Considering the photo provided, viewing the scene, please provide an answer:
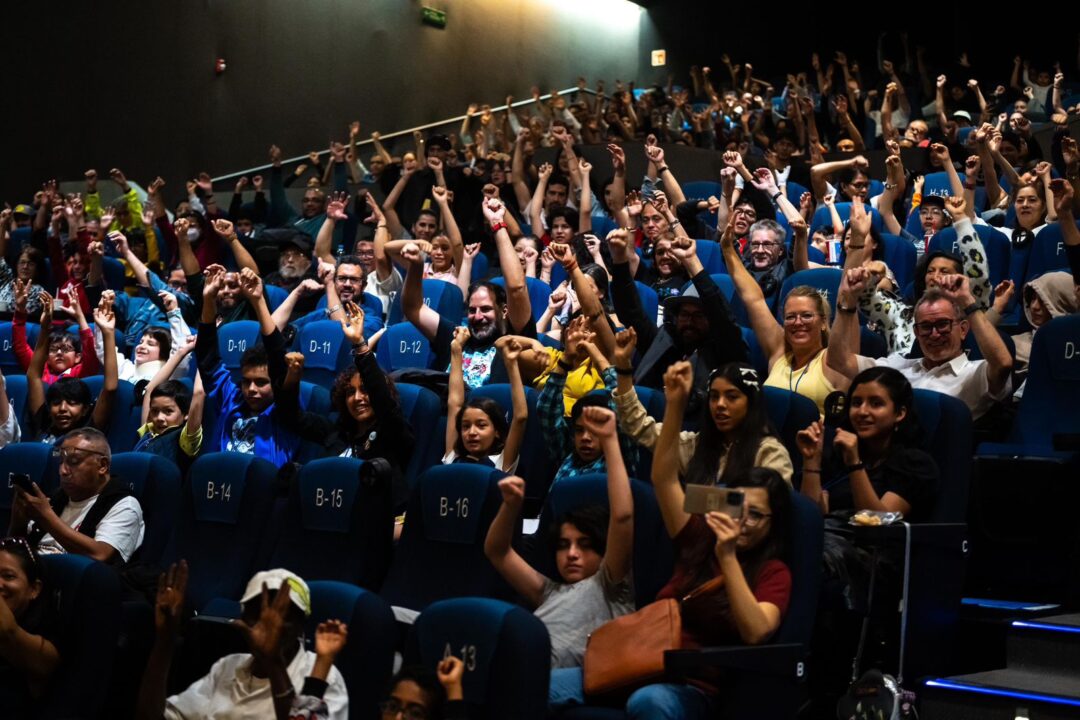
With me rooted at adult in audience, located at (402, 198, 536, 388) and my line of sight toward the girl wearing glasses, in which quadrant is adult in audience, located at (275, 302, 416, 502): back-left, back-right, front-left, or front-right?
front-right

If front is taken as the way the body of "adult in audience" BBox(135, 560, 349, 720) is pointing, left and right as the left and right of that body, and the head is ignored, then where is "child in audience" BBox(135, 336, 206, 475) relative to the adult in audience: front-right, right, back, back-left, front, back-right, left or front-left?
back-right

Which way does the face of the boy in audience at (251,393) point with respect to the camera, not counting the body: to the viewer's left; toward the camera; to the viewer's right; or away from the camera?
toward the camera

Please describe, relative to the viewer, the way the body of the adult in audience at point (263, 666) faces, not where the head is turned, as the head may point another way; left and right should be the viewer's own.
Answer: facing the viewer and to the left of the viewer

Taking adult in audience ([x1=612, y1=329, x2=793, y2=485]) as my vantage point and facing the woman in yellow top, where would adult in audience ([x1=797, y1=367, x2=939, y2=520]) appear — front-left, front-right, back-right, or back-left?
front-right

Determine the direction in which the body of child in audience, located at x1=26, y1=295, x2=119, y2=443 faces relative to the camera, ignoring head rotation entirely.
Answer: toward the camera

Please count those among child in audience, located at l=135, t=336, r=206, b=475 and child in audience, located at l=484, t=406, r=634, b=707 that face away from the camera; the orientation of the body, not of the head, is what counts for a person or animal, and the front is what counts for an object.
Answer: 0

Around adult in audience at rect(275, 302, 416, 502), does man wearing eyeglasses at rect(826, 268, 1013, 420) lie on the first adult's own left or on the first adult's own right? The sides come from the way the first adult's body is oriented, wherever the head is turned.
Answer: on the first adult's own left

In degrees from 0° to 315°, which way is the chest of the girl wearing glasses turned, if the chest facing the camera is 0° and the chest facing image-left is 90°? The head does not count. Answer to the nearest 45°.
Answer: approximately 45°

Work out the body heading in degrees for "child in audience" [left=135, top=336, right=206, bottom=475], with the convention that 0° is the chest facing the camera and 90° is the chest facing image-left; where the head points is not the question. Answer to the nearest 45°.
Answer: approximately 45°

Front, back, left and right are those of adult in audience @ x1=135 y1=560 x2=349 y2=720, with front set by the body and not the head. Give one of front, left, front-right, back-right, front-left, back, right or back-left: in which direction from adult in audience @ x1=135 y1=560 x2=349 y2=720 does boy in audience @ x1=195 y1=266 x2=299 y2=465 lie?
back-right

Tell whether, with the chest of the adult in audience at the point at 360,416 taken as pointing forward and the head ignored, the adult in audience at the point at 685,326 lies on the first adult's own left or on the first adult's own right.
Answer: on the first adult's own left

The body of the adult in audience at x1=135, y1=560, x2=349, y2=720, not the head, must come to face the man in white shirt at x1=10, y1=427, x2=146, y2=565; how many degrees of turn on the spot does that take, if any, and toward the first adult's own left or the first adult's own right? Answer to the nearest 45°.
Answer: approximately 90° to the first adult's own right

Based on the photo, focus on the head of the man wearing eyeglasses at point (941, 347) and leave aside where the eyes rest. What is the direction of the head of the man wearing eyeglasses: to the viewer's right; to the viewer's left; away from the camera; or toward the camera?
toward the camera

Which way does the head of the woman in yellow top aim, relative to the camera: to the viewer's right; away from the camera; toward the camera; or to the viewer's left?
toward the camera

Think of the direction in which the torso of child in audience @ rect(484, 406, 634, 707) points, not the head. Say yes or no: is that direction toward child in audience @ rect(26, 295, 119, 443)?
no

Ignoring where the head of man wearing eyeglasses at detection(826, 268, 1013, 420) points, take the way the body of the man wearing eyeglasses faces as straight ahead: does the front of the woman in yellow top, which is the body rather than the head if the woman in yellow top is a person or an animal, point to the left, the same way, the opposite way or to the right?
the same way

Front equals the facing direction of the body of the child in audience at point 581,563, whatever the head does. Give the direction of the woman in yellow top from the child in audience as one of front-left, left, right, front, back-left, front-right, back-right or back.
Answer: back

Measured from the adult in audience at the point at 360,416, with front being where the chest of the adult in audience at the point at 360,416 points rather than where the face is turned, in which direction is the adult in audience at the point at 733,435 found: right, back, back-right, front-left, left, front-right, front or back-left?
left

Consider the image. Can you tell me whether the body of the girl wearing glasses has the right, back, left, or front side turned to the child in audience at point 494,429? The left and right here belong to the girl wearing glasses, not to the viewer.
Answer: right
